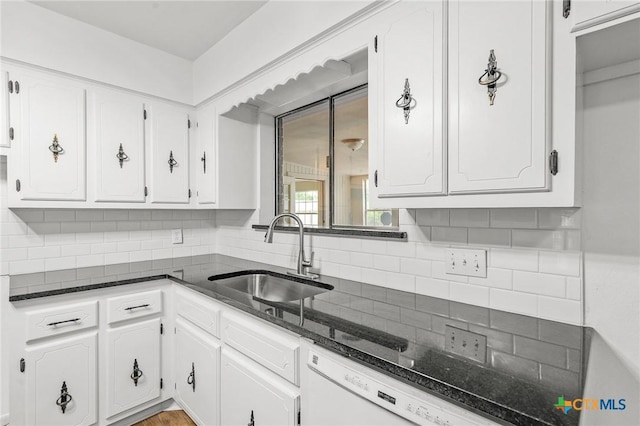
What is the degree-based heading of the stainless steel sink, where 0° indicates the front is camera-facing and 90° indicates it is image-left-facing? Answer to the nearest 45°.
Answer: approximately 45°

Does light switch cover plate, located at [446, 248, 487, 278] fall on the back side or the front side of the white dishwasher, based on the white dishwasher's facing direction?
on the back side

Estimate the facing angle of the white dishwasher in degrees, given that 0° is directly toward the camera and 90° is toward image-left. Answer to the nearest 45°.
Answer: approximately 45°

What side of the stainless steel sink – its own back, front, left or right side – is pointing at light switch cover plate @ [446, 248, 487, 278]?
left

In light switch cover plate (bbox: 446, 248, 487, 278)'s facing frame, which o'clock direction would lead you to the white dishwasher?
The white dishwasher is roughly at 1 o'clock from the light switch cover plate.
